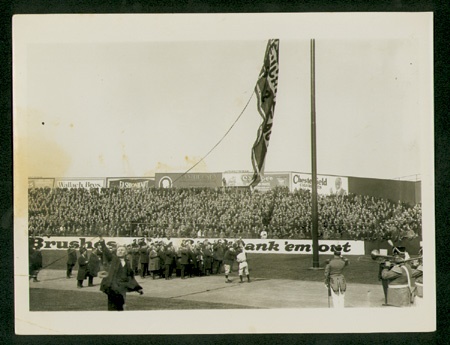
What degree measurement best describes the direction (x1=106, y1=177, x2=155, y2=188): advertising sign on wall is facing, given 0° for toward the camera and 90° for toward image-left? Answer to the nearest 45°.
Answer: approximately 0°
